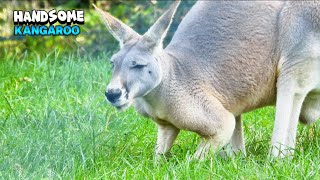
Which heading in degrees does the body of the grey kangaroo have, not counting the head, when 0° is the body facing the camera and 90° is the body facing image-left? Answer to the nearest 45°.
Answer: approximately 45°
